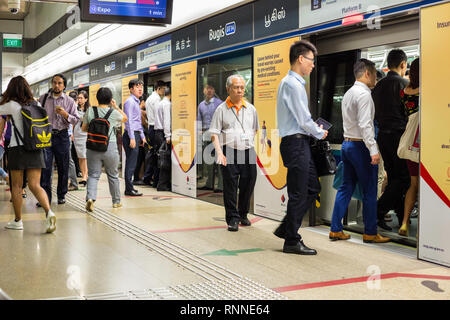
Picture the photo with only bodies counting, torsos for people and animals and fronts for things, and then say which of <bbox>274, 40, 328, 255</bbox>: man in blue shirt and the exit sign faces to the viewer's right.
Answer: the man in blue shirt

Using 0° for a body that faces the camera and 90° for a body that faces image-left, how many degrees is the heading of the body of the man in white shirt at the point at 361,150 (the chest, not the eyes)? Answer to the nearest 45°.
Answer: approximately 270°

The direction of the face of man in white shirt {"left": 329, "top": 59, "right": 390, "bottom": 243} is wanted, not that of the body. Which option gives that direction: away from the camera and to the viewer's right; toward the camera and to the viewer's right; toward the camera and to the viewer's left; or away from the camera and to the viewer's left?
away from the camera and to the viewer's right

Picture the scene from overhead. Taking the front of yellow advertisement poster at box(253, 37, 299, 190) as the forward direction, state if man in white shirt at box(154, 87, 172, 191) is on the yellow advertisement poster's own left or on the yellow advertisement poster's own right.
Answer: on the yellow advertisement poster's own right

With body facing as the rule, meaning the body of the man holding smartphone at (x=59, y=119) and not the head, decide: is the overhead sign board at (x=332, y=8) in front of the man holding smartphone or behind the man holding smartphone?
in front

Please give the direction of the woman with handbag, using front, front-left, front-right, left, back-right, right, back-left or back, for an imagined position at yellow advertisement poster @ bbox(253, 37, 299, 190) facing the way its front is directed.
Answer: left

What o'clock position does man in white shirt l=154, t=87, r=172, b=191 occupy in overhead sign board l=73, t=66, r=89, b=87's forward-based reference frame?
The man in white shirt is roughly at 10 o'clock from the overhead sign board.

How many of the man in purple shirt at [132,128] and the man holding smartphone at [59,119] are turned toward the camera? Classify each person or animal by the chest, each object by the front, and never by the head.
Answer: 1

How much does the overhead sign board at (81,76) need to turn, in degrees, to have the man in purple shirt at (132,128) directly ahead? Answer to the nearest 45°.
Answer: approximately 45° to its left

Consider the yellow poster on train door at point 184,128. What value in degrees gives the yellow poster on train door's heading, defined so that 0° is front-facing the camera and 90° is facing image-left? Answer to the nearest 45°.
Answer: approximately 45°

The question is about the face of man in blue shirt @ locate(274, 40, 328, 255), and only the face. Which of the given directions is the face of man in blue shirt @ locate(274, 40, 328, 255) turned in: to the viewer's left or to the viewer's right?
to the viewer's right
